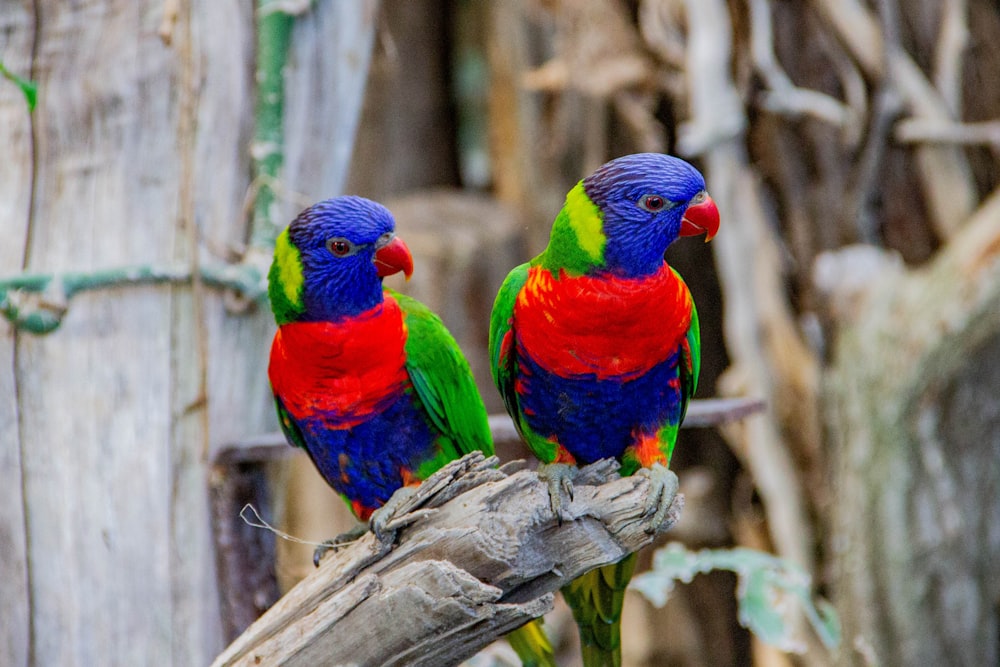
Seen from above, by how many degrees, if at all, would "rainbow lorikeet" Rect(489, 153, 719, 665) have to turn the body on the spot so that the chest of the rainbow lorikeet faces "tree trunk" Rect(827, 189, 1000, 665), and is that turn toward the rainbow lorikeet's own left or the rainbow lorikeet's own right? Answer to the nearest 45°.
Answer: approximately 135° to the rainbow lorikeet's own left

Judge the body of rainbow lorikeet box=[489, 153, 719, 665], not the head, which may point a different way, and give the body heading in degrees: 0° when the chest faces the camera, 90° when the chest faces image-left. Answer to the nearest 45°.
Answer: approximately 0°

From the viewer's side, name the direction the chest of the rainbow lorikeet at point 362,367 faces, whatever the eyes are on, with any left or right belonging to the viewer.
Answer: facing the viewer and to the left of the viewer

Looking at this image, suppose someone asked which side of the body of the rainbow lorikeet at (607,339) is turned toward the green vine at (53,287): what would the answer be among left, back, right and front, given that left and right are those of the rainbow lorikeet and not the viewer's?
right

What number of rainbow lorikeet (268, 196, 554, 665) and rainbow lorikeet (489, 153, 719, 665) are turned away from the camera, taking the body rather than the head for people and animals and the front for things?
0

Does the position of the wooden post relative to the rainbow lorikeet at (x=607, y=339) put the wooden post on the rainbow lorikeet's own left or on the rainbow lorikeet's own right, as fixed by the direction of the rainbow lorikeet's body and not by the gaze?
on the rainbow lorikeet's own right
